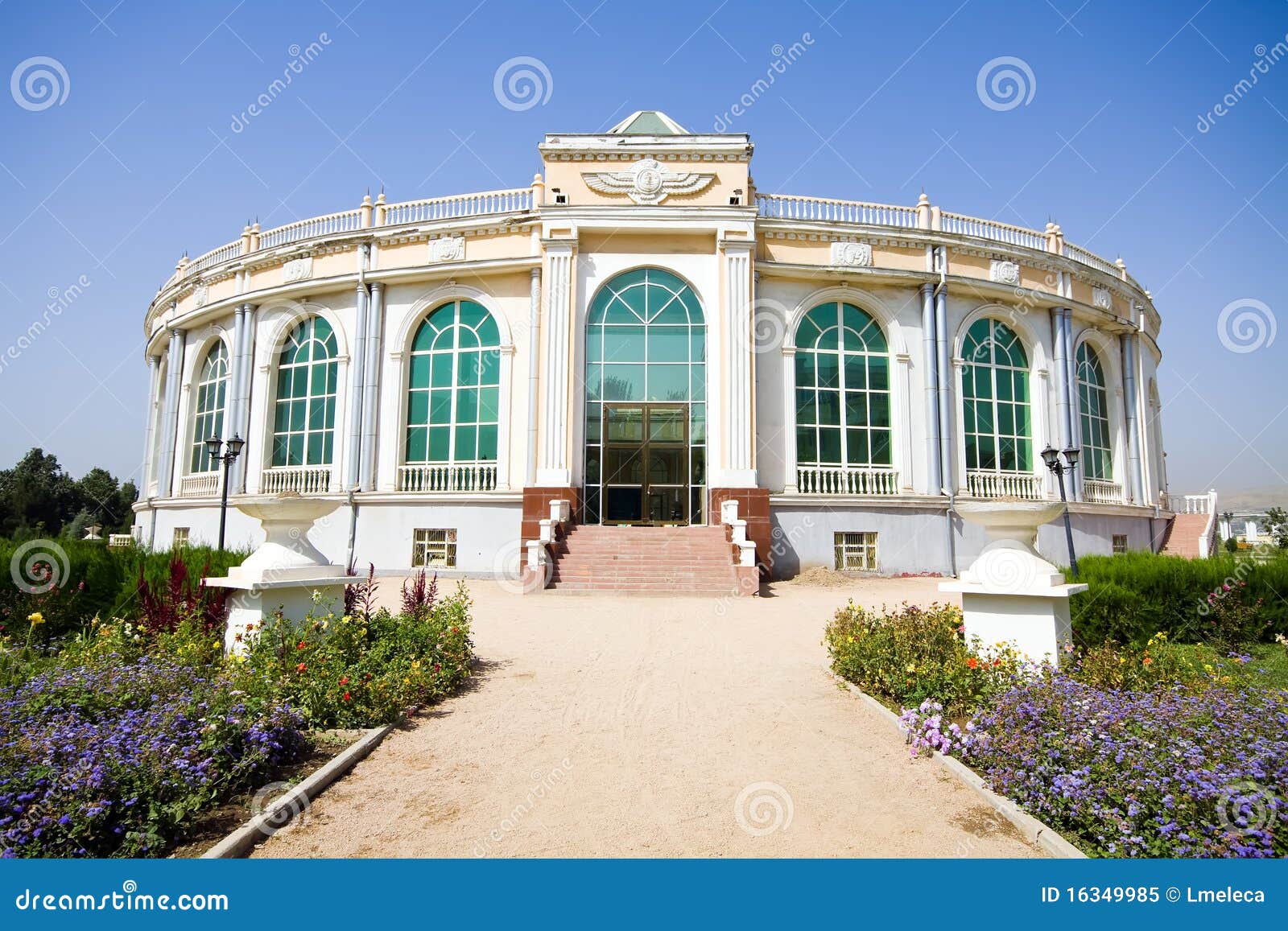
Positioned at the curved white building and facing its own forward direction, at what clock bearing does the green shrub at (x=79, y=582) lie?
The green shrub is roughly at 1 o'clock from the curved white building.

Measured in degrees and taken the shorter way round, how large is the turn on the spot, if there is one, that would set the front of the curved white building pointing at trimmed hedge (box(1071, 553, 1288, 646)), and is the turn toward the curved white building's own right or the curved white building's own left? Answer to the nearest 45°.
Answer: approximately 45° to the curved white building's own left

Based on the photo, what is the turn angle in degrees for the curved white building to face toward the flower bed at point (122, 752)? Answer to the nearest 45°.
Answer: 0° — it already faces it

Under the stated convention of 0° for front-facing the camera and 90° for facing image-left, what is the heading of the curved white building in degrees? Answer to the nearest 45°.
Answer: approximately 0°

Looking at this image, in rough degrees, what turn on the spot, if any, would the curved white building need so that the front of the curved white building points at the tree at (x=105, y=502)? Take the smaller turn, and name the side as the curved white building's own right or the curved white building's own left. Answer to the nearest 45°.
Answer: approximately 135° to the curved white building's own right

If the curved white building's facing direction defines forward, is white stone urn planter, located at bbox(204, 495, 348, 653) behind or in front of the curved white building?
in front

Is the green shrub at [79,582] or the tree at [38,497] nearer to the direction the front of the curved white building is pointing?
the green shrub

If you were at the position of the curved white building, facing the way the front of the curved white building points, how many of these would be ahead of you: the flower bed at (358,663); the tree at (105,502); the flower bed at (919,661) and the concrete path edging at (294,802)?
3

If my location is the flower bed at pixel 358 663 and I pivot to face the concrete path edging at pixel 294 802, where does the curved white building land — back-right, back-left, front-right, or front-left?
back-left

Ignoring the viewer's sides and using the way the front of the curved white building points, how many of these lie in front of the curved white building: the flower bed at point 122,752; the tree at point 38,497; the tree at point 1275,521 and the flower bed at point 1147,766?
2

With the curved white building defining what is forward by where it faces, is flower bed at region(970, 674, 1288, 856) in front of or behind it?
in front

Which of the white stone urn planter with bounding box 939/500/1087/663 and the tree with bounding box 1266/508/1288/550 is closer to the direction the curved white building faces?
the white stone urn planter

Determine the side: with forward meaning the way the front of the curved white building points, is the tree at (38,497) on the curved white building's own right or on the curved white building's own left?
on the curved white building's own right

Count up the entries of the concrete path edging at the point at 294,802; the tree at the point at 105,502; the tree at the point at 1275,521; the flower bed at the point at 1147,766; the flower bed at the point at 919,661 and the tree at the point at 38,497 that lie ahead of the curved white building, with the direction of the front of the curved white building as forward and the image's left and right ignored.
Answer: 3

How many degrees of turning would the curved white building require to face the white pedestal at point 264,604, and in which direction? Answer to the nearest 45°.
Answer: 0° — it already faces it
